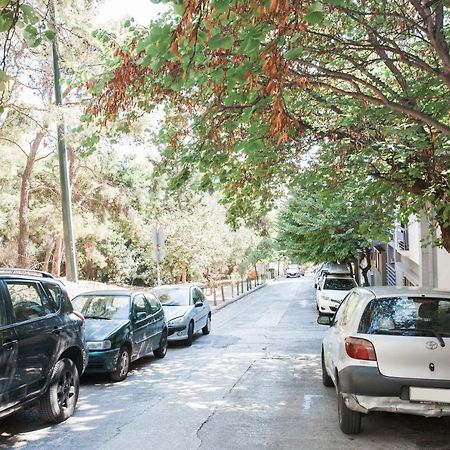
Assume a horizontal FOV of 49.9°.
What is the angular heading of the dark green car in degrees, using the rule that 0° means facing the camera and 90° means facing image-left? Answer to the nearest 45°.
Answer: approximately 45°

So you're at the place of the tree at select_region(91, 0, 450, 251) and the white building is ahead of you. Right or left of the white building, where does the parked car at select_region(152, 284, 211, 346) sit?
left

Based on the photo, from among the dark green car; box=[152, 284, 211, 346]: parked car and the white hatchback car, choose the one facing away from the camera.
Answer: the white hatchback car

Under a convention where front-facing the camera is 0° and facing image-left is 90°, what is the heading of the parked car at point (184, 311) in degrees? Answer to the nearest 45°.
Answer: approximately 45°

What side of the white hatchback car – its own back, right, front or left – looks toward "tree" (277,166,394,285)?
front

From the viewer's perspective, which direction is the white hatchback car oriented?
away from the camera

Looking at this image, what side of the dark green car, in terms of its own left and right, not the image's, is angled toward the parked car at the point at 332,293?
back

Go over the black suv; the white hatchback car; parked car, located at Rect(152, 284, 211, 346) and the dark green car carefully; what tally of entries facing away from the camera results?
1

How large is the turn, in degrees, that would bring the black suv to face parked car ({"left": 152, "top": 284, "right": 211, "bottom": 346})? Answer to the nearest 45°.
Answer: approximately 180°

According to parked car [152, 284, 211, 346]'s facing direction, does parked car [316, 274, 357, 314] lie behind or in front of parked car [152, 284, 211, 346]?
behind

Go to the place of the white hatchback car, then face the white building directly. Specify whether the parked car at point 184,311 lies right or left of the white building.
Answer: left

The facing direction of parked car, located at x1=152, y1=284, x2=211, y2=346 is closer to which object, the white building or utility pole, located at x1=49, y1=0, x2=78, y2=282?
the utility pole

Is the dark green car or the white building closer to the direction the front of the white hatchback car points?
the white building

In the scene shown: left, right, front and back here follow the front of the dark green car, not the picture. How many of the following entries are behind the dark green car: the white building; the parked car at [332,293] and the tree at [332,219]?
3
